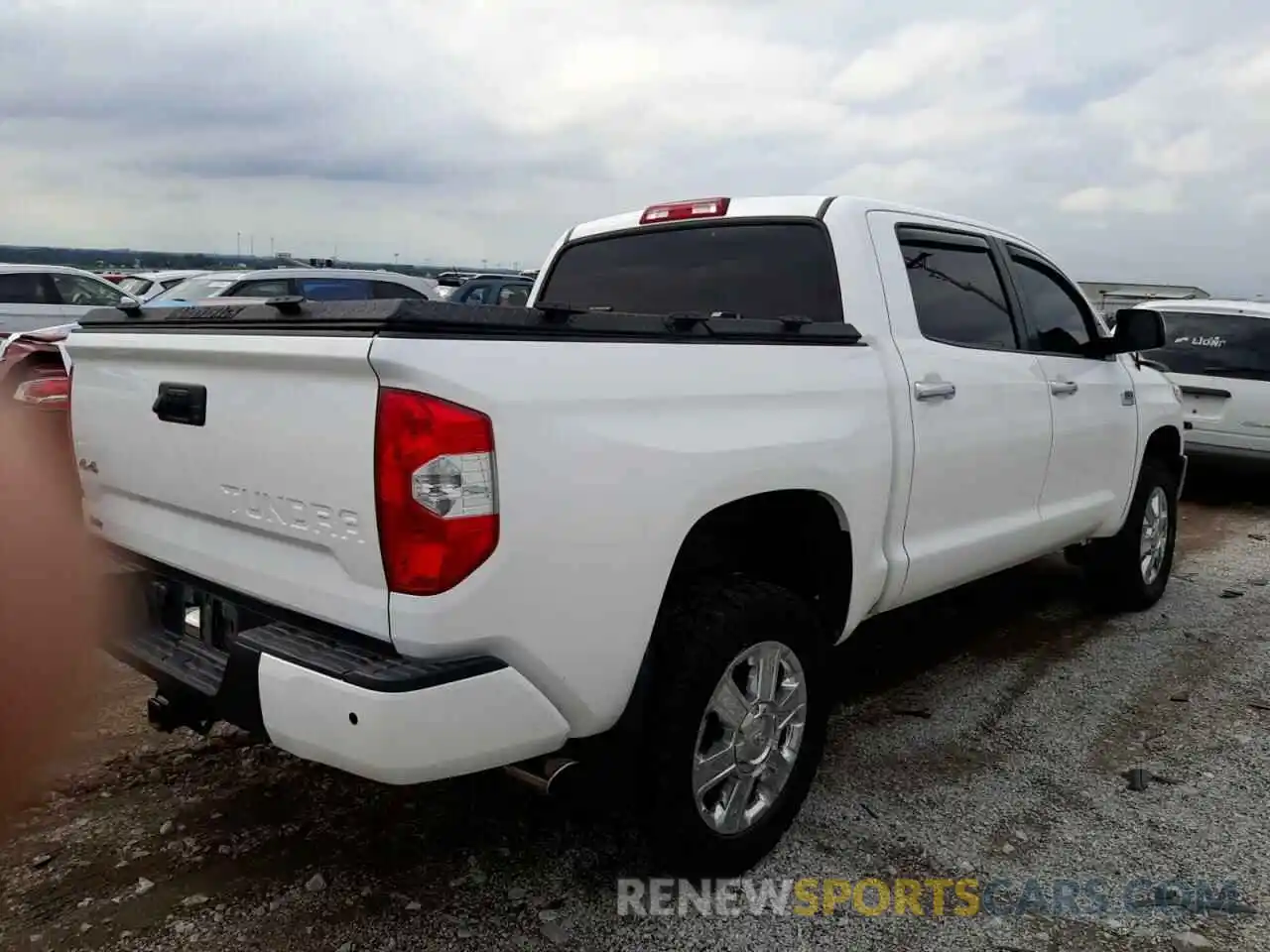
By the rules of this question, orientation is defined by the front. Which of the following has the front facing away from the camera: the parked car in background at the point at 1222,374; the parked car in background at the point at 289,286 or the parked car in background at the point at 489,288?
the parked car in background at the point at 1222,374

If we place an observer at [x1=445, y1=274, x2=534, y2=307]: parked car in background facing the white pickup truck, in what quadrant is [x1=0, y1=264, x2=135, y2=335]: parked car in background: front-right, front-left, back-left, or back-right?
front-right

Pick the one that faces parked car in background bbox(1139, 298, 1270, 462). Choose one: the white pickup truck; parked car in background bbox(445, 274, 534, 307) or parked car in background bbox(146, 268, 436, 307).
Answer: the white pickup truck

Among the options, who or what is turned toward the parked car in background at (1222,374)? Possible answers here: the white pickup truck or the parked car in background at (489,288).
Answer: the white pickup truck

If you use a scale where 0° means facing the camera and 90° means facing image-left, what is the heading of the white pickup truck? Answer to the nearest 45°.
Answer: approximately 225°

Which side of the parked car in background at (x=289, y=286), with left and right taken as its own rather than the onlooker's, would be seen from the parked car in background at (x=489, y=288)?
back

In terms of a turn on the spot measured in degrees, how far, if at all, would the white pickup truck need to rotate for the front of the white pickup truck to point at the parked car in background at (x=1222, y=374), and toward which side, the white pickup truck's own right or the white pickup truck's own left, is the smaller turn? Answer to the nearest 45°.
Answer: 0° — it already faces it

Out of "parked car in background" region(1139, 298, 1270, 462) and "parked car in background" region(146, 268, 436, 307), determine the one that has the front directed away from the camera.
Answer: "parked car in background" region(1139, 298, 1270, 462)

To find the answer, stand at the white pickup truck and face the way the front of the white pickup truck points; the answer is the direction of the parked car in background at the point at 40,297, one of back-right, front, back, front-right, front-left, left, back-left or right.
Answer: left

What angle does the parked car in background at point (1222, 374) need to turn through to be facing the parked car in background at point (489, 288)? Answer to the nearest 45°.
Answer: approximately 90° to its left

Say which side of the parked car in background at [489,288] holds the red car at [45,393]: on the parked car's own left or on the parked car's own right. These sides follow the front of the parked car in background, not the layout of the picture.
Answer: on the parked car's own left
